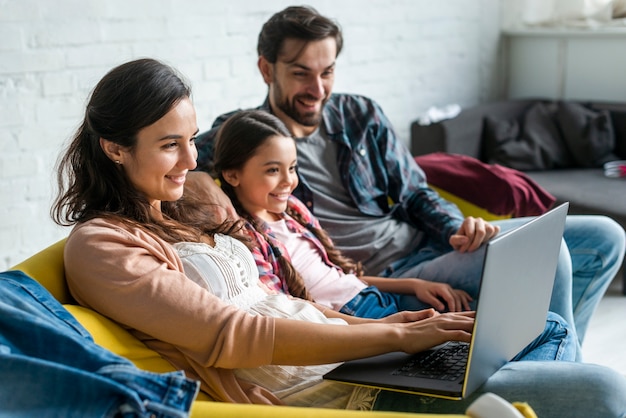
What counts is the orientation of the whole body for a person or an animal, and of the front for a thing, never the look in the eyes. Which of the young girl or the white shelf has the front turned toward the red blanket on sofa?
the white shelf

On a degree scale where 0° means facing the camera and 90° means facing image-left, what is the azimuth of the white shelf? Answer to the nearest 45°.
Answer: approximately 0°

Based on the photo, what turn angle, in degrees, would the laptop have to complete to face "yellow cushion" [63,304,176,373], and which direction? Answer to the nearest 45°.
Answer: approximately 45° to its left

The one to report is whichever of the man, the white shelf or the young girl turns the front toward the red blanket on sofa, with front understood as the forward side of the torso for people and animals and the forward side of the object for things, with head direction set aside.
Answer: the white shelf

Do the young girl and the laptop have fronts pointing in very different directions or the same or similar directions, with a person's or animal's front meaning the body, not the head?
very different directions

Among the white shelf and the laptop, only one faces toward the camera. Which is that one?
the white shelf

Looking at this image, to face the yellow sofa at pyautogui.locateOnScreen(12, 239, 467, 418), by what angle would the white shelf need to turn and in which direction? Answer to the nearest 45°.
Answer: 0° — it already faces it

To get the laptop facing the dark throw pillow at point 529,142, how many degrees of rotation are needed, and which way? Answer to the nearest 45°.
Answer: approximately 45° to its right

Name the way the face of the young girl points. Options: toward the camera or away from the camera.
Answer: toward the camera

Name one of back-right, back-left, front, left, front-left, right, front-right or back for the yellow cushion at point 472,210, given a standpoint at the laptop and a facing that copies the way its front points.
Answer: front-right

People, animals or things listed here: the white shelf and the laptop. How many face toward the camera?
1

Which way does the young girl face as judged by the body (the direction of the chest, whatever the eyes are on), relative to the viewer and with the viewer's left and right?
facing the viewer and to the right of the viewer
